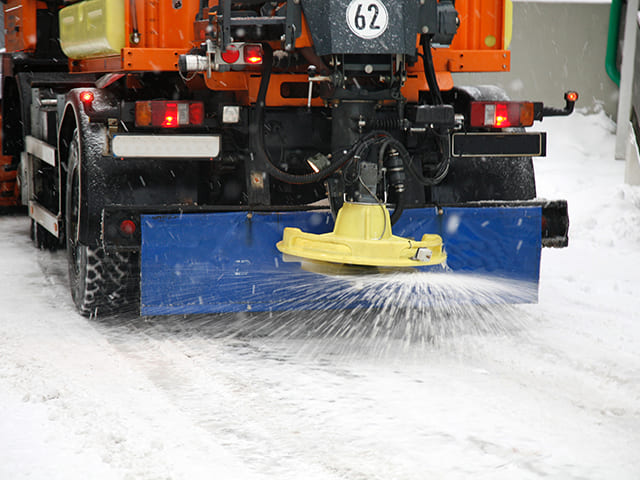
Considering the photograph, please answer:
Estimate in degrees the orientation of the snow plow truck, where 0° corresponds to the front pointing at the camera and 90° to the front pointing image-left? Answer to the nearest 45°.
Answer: approximately 180°

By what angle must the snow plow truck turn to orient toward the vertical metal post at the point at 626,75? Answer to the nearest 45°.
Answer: approximately 45° to its right

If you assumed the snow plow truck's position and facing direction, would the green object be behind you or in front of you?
in front
